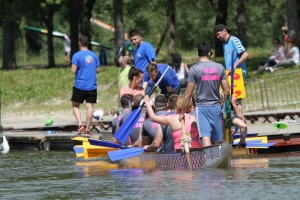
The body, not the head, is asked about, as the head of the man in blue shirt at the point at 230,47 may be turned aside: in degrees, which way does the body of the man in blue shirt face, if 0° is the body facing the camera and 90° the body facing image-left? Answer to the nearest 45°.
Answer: approximately 45°

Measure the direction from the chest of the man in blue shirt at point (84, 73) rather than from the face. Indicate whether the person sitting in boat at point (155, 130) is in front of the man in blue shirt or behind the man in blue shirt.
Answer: behind

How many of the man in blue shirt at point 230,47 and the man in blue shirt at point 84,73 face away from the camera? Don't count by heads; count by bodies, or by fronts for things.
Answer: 1

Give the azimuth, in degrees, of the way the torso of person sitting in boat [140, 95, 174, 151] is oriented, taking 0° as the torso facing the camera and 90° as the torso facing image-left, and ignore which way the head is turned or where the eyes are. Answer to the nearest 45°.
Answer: approximately 135°

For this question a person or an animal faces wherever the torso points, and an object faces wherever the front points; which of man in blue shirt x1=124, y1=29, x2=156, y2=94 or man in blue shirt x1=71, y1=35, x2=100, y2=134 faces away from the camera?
man in blue shirt x1=71, y1=35, x2=100, y2=134

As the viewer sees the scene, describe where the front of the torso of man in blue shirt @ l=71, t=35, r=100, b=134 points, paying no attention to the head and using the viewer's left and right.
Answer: facing away from the viewer

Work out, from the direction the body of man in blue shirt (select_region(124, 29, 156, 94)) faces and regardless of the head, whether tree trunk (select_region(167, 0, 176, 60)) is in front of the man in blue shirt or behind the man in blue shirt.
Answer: behind

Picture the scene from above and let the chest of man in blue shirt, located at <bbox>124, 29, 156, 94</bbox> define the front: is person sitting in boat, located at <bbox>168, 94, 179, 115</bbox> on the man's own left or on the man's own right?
on the man's own left
